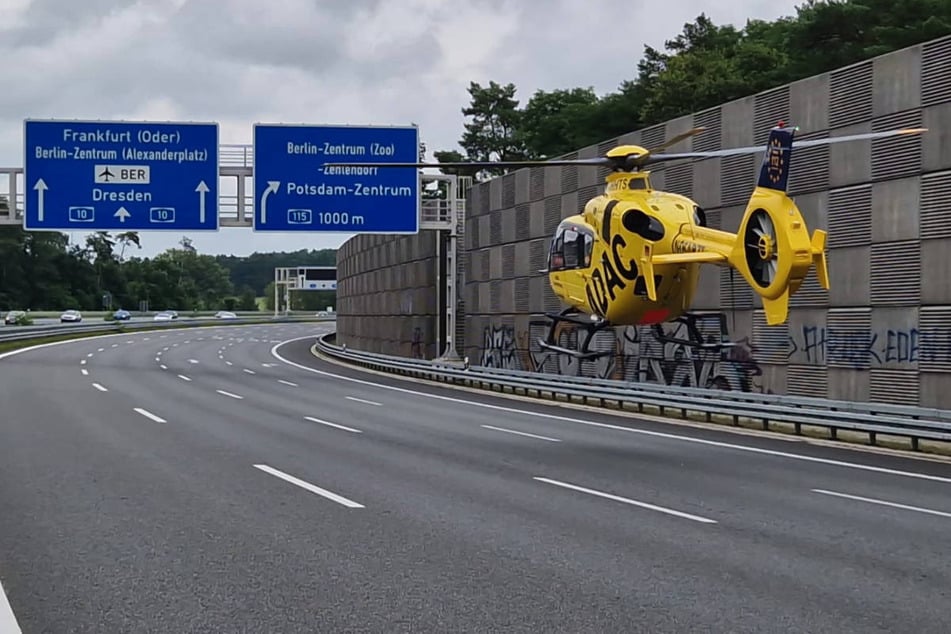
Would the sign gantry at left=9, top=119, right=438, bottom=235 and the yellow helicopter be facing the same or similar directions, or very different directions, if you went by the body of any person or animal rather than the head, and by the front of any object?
very different directions

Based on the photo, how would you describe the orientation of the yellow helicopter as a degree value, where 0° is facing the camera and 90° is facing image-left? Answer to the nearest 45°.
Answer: approximately 135°

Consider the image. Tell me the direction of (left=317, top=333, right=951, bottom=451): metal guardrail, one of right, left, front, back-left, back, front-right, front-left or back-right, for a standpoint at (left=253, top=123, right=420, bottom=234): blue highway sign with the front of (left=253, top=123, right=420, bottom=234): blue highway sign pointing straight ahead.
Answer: front-left

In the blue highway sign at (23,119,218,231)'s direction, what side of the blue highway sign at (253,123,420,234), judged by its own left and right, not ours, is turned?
right

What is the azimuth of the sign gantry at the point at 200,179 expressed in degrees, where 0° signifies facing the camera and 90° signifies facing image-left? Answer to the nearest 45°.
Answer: approximately 0°

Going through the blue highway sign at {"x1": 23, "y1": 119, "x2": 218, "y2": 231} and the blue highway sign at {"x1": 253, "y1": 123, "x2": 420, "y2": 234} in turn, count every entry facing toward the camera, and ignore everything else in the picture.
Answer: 2

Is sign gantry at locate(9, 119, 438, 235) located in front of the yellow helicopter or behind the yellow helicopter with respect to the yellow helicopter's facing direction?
in front

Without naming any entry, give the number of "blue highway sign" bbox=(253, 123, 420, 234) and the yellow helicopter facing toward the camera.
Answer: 1

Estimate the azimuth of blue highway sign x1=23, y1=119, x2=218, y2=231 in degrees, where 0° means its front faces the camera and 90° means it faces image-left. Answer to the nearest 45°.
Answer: approximately 0°

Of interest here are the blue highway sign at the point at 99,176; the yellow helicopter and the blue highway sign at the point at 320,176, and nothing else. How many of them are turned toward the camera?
2

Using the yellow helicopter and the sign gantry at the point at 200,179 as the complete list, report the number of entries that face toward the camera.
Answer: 1
